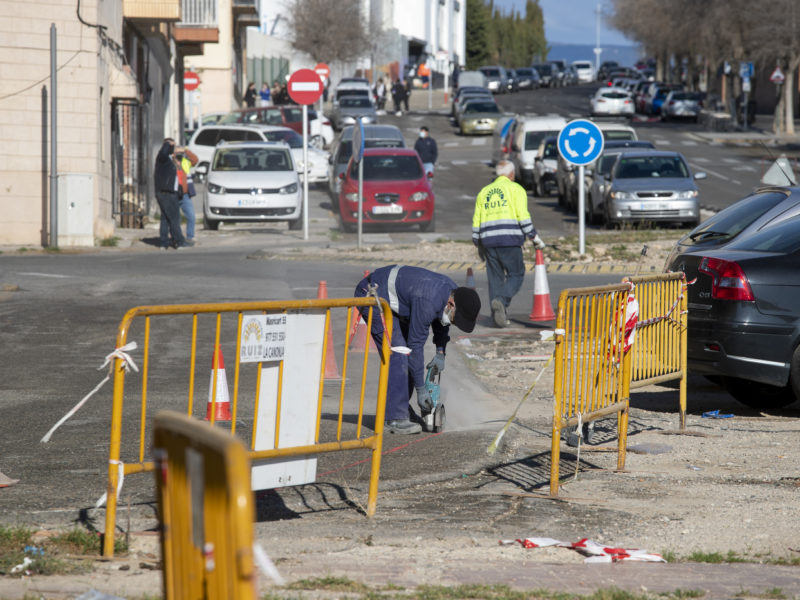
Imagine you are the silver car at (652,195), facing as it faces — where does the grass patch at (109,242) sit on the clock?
The grass patch is roughly at 2 o'clock from the silver car.

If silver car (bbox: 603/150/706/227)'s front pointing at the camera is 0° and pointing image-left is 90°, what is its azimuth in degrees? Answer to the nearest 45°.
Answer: approximately 0°

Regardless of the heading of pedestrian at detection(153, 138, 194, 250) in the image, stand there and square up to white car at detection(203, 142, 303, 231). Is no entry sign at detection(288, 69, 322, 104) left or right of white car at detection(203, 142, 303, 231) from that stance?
right

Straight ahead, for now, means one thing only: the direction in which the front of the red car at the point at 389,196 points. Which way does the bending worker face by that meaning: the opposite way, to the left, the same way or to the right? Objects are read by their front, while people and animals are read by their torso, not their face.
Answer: to the left

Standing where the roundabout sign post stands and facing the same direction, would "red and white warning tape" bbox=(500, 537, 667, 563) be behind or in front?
in front

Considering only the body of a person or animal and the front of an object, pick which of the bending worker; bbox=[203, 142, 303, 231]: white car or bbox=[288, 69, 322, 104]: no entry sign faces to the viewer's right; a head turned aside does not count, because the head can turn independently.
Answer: the bending worker

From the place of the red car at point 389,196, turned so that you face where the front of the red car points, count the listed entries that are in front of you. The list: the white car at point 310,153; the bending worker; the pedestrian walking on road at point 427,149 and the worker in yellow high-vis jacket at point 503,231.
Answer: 2

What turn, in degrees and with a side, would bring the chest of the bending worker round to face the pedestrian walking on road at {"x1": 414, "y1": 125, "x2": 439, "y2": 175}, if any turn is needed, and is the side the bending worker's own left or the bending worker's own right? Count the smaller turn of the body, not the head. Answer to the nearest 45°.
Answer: approximately 90° to the bending worker's own left

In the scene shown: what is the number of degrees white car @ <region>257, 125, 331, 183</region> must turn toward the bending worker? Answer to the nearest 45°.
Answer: approximately 45° to its right

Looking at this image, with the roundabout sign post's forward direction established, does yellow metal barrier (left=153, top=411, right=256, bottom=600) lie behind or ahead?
ahead

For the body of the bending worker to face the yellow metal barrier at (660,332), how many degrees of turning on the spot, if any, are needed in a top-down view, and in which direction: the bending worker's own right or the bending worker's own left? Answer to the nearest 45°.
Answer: approximately 45° to the bending worker's own left

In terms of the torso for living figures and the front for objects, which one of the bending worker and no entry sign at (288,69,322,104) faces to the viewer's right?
the bending worker

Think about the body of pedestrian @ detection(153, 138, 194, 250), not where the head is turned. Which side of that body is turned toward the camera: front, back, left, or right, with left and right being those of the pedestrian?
right

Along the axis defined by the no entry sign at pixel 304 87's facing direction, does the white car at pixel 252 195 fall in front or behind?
behind
